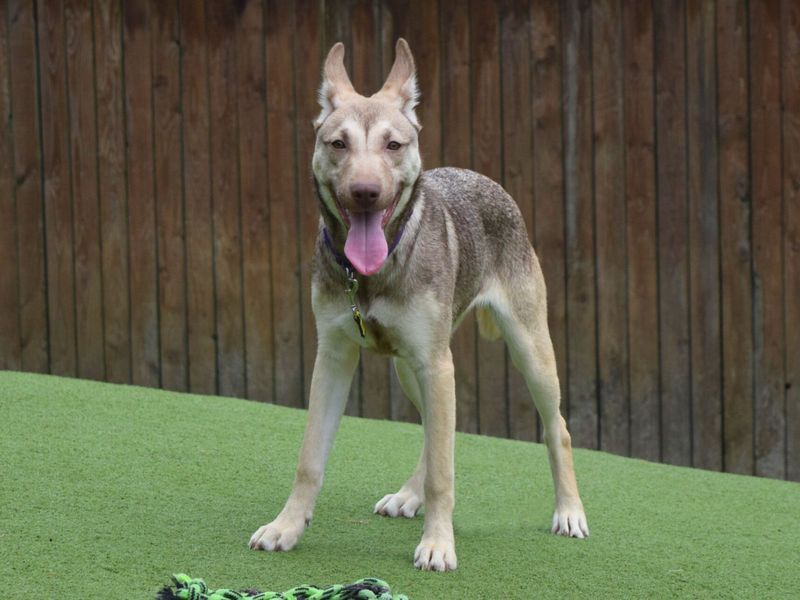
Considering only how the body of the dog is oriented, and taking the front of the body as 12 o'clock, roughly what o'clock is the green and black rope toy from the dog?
The green and black rope toy is roughly at 11 o'clock from the dog.

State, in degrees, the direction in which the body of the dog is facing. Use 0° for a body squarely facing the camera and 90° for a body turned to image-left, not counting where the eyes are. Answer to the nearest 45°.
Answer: approximately 45°
